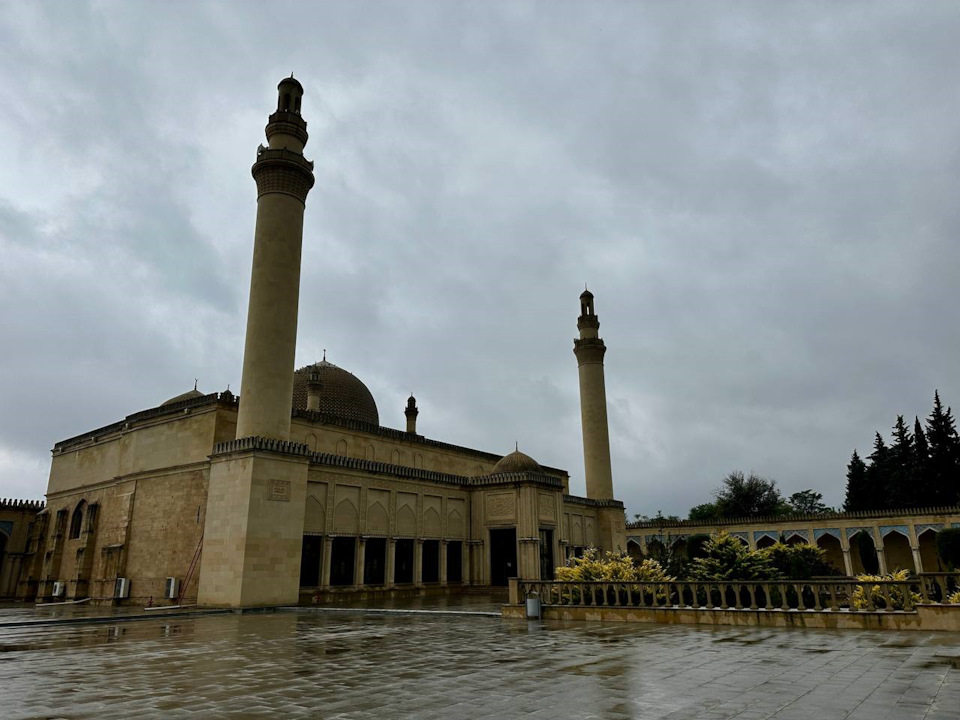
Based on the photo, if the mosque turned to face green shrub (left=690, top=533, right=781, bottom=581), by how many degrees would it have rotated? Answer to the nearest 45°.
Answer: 0° — it already faces it

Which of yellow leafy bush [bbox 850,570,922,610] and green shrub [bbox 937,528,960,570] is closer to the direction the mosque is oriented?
the yellow leafy bush

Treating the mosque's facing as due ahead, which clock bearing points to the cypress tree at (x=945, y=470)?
The cypress tree is roughly at 10 o'clock from the mosque.

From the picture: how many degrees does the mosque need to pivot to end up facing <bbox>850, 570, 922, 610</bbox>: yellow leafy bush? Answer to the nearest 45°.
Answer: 0° — it already faces it

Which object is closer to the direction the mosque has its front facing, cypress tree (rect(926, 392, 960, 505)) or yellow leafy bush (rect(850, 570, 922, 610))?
the yellow leafy bush

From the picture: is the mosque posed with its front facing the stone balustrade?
yes

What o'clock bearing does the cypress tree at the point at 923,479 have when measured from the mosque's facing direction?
The cypress tree is roughly at 10 o'clock from the mosque.

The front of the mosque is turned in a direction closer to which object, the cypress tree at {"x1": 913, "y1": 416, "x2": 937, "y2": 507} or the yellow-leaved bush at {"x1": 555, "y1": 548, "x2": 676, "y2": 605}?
the yellow-leaved bush

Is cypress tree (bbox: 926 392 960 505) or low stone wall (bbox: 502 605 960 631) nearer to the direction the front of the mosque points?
the low stone wall

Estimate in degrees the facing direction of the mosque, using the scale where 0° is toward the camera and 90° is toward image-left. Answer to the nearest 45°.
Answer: approximately 315°
